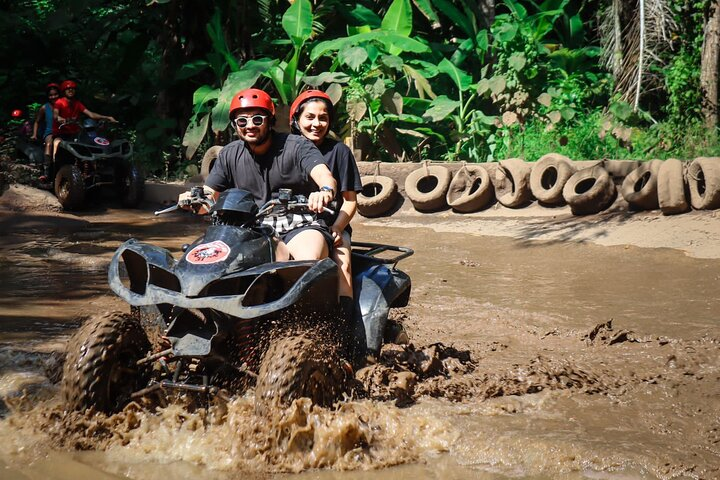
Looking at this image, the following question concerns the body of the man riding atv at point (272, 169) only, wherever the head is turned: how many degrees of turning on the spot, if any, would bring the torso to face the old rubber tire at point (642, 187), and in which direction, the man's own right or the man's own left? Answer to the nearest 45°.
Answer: approximately 180°

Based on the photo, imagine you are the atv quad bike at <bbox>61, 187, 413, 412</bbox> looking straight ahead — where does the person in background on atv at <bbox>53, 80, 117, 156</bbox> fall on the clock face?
The person in background on atv is roughly at 4 o'clock from the atv quad bike.

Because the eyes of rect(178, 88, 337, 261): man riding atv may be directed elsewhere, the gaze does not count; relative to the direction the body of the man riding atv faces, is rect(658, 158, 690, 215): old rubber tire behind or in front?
behind

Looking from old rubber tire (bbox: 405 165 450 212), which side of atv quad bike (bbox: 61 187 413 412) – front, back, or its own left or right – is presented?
back

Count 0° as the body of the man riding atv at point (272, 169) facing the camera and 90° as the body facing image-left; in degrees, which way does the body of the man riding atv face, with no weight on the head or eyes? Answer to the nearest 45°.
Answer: approximately 45°

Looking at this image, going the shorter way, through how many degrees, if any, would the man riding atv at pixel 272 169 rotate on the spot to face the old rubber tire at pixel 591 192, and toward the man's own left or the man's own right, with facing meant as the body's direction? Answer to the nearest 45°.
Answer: approximately 180°

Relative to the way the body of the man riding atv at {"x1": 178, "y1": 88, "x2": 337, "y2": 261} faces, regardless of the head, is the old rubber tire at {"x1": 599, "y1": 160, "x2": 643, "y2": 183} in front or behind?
behind

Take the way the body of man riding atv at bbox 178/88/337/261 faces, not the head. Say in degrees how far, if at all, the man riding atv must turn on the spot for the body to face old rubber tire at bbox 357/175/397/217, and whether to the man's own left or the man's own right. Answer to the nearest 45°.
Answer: approximately 135° to the man's own right
